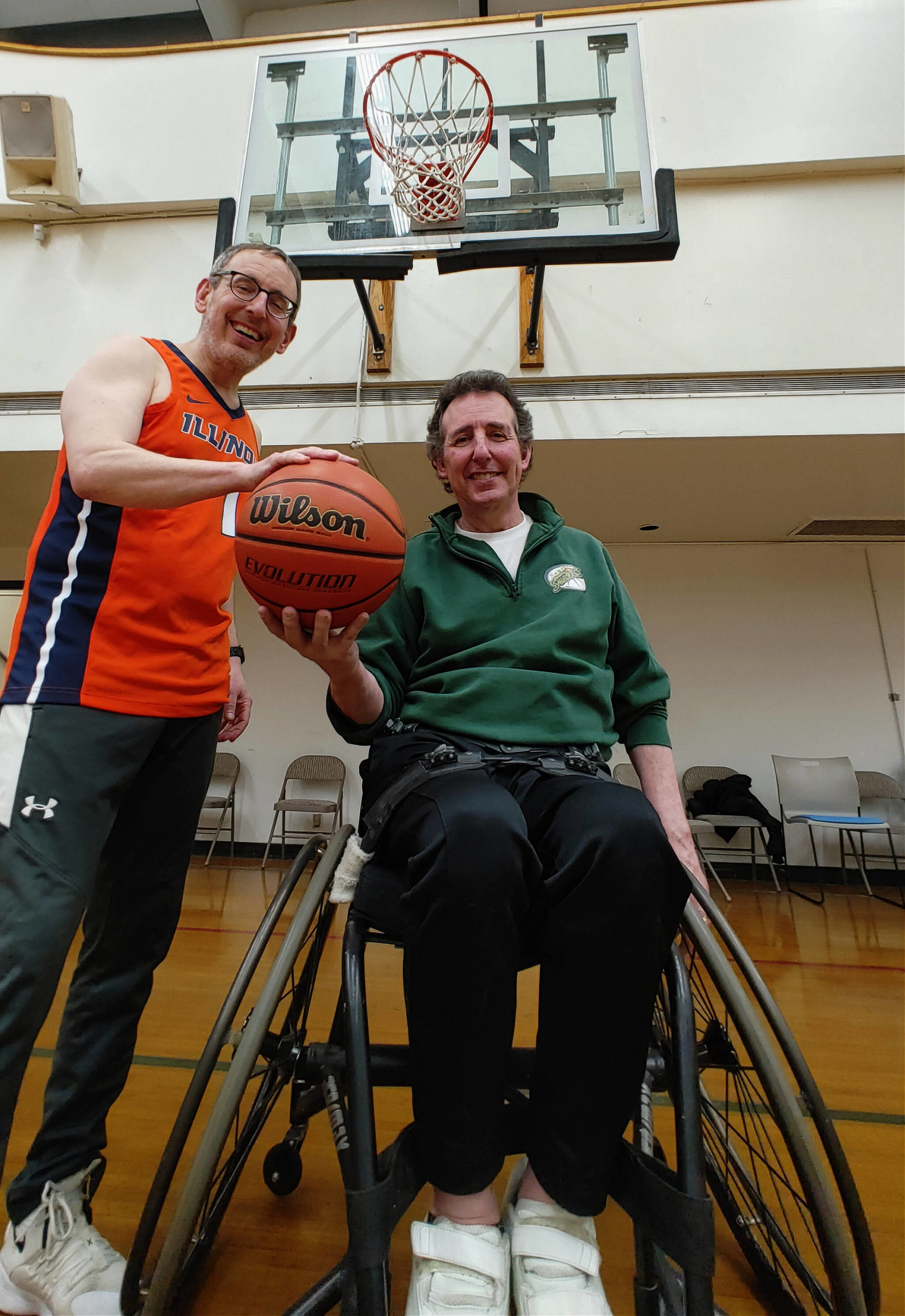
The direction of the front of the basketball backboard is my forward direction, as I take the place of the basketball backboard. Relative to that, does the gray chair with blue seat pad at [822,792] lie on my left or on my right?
on my left

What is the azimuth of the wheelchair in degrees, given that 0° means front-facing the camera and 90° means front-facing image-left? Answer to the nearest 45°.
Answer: approximately 0°

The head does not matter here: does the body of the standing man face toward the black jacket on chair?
no

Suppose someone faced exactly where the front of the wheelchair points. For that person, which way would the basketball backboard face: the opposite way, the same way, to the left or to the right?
the same way

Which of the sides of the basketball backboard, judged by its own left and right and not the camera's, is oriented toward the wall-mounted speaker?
right

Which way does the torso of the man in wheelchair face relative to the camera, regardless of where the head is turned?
toward the camera

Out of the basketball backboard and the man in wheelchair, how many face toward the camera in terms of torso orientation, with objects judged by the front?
2

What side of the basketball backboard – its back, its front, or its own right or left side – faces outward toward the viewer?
front

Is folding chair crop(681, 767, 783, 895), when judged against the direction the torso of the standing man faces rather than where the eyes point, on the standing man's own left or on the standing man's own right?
on the standing man's own left

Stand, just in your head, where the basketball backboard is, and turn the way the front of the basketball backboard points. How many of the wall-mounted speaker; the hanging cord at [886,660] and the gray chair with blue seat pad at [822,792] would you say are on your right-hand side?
1

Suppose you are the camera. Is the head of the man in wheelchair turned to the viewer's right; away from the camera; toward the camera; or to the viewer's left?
toward the camera

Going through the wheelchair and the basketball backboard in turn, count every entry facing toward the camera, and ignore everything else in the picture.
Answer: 2

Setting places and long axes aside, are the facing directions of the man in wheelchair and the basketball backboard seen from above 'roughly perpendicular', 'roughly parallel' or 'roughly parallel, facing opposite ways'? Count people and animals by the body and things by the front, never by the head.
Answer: roughly parallel
